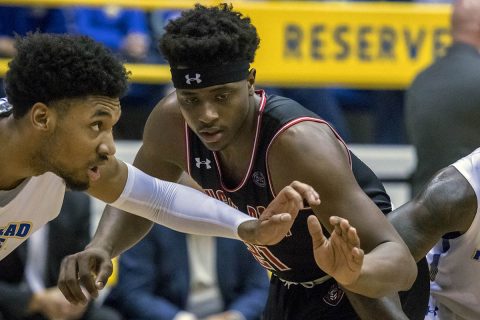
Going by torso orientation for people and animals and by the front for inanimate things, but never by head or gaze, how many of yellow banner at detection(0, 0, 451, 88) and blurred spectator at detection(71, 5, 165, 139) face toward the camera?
2

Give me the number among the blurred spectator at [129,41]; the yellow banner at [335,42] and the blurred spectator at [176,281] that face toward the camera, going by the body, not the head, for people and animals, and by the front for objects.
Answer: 3

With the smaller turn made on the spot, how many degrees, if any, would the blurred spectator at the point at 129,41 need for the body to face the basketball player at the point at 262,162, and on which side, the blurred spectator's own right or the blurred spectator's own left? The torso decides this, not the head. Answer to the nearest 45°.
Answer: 0° — they already face them

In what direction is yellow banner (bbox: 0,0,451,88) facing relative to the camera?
toward the camera

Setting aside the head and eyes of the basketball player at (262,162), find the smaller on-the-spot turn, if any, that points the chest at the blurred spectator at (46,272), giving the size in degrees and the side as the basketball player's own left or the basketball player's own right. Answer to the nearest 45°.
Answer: approximately 90° to the basketball player's own right

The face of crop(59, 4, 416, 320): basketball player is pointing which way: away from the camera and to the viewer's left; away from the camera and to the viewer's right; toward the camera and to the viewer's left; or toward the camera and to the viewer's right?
toward the camera and to the viewer's left

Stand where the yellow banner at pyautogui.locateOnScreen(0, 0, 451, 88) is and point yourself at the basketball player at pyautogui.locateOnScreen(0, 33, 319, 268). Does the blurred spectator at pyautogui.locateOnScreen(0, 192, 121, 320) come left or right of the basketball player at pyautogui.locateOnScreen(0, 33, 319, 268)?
right

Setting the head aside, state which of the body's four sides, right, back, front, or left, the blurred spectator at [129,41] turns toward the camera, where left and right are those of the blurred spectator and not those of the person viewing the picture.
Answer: front

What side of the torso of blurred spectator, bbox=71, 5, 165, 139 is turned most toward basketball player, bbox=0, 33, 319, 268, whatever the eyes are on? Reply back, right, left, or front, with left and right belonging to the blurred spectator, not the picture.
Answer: front

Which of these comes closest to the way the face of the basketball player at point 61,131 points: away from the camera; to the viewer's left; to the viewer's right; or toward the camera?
to the viewer's right
